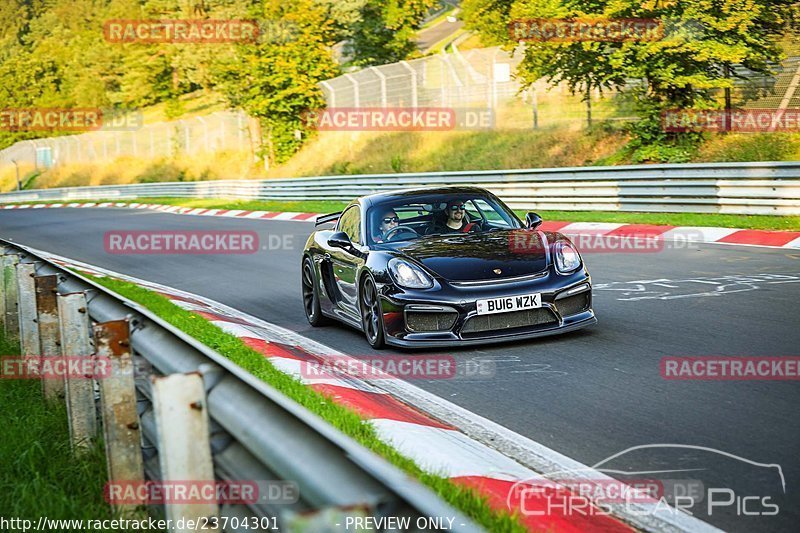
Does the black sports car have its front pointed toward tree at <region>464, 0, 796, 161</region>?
no

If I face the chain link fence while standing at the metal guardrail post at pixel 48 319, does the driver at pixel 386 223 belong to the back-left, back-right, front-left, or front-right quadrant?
front-right

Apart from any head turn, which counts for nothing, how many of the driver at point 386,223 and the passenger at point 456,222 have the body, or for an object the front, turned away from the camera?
0

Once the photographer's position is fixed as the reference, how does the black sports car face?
facing the viewer and to the right of the viewer

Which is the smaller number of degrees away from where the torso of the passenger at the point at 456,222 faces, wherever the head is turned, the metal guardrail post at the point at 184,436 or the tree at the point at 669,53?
the metal guardrail post

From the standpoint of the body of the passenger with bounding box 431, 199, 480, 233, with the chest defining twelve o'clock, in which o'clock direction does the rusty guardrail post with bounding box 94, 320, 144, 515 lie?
The rusty guardrail post is roughly at 2 o'clock from the passenger.

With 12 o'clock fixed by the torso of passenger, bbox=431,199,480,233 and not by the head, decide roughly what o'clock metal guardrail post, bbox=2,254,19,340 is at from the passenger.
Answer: The metal guardrail post is roughly at 4 o'clock from the passenger.

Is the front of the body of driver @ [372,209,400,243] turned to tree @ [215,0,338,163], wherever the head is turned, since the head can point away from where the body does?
no

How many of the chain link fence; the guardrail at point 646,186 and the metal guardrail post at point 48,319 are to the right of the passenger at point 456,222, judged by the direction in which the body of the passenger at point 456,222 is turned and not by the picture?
1

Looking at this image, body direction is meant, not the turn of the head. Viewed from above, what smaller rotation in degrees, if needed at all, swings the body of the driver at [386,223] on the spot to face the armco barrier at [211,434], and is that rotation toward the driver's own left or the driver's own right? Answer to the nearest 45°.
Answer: approximately 45° to the driver's own right

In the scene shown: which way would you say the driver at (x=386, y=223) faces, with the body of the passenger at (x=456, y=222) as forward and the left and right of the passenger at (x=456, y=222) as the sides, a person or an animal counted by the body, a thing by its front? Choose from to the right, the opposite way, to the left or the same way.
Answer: the same way

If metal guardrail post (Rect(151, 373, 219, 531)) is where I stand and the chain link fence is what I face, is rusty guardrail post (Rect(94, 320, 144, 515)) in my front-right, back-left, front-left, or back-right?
front-left

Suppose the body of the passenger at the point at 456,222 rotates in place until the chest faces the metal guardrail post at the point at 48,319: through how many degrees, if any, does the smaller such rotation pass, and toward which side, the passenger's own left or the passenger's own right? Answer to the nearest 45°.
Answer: approximately 90° to the passenger's own right

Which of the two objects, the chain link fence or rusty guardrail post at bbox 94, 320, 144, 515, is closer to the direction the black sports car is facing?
the rusty guardrail post

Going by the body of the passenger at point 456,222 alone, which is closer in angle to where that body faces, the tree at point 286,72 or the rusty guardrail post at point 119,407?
the rusty guardrail post
